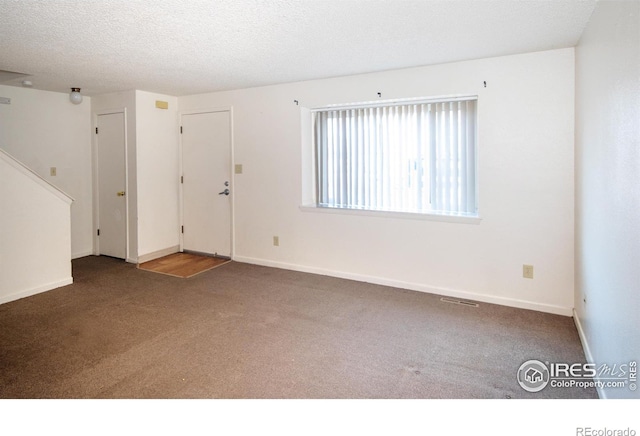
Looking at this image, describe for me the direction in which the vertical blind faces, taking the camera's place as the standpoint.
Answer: facing the viewer and to the left of the viewer

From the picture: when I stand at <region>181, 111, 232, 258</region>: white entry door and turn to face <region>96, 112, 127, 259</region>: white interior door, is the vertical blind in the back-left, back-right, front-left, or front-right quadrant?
back-left

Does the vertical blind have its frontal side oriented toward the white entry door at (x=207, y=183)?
no

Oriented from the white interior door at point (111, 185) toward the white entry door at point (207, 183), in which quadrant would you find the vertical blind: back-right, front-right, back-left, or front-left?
front-right

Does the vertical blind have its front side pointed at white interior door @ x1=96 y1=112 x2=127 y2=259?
no

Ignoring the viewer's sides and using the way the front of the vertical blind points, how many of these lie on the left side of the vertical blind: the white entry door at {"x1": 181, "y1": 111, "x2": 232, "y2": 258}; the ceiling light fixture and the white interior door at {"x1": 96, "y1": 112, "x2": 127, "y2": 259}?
0

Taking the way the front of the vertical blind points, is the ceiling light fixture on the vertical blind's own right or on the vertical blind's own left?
on the vertical blind's own right

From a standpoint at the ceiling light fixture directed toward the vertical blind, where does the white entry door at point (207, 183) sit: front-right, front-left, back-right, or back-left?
front-left
